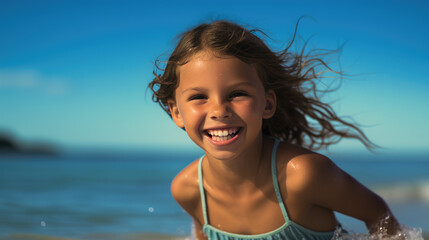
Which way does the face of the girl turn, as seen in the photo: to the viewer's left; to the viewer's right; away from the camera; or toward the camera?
toward the camera

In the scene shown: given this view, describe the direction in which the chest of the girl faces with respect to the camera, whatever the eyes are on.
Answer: toward the camera
